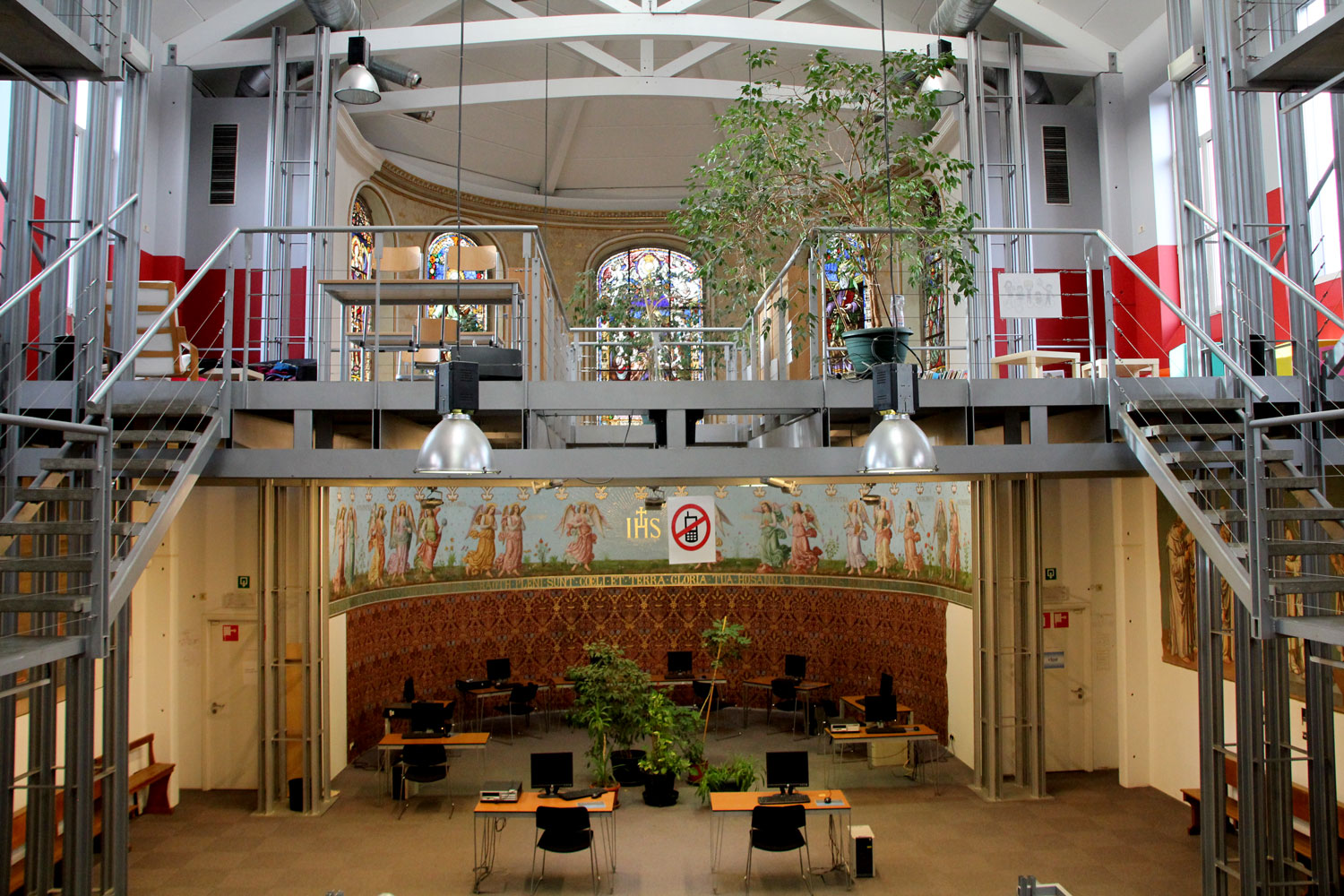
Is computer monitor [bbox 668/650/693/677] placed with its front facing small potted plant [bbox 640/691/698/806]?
yes

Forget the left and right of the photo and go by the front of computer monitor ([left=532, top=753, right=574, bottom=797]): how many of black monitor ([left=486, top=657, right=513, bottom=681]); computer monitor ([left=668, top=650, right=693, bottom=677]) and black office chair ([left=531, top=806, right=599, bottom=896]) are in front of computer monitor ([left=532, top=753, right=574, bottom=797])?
1

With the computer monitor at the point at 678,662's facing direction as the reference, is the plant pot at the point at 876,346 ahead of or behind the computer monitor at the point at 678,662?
ahead

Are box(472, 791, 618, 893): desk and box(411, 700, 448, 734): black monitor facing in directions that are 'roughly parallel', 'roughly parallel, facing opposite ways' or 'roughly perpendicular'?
roughly parallel

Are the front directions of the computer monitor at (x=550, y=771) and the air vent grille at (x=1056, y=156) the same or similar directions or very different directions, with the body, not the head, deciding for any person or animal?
same or similar directions

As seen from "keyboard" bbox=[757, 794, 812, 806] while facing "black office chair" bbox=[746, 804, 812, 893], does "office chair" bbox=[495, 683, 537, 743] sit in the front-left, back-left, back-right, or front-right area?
back-right

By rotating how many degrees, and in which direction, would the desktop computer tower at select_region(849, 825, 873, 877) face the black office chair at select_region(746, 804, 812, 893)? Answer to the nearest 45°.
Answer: approximately 45° to its right

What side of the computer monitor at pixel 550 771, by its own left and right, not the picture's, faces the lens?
front

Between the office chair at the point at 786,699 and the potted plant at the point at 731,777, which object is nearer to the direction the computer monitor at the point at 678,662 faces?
the potted plant

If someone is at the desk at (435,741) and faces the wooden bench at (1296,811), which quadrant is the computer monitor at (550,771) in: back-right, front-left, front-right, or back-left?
front-right

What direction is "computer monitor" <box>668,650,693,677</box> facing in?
toward the camera

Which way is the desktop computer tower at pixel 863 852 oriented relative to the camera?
toward the camera
